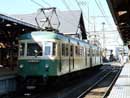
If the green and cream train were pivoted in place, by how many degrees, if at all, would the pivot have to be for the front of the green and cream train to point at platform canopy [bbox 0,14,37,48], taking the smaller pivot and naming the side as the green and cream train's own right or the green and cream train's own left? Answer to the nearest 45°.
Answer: approximately 90° to the green and cream train's own right

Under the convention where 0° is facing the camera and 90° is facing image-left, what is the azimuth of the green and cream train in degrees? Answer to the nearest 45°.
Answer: approximately 45°
